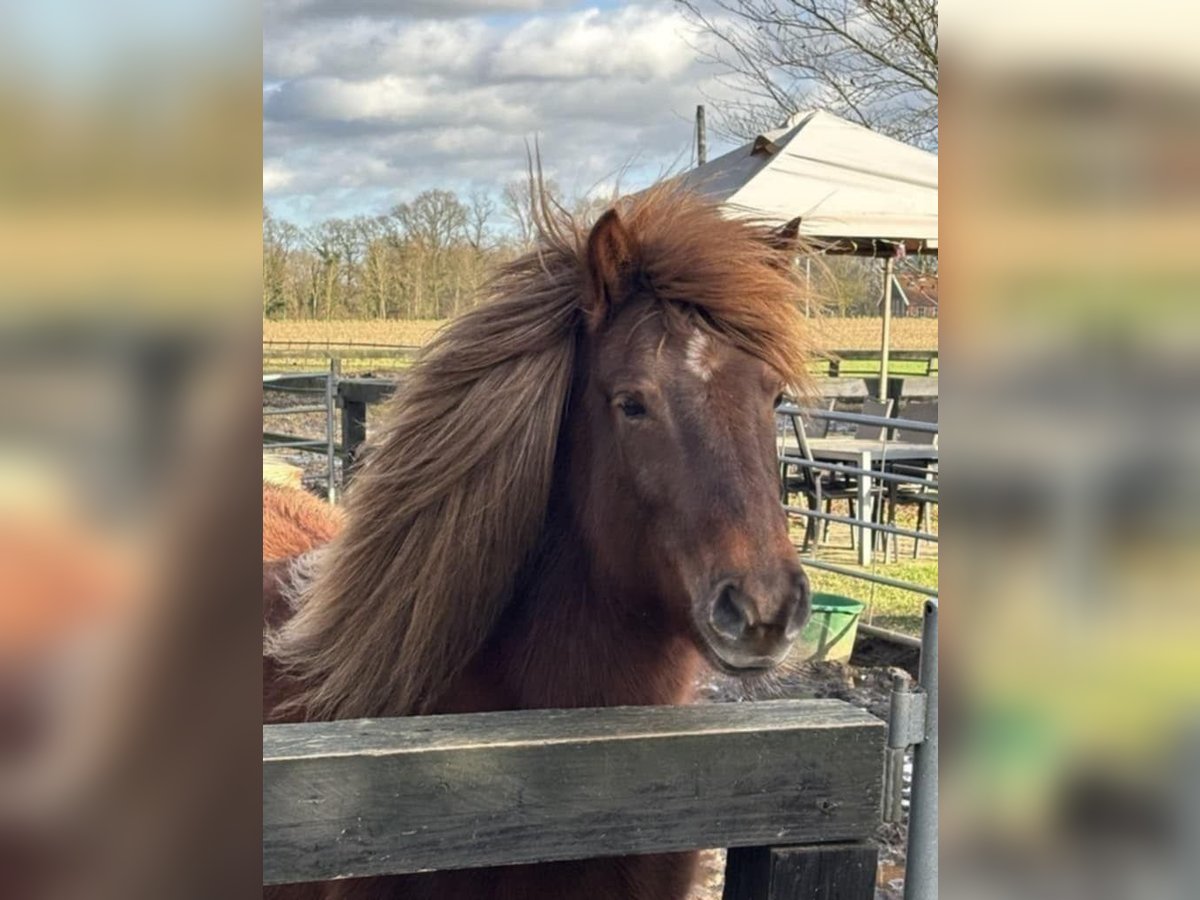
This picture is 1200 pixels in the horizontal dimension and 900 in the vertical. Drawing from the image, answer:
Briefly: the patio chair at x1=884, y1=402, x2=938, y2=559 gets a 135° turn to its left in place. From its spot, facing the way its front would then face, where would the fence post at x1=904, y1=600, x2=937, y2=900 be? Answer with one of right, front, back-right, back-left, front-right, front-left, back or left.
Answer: right

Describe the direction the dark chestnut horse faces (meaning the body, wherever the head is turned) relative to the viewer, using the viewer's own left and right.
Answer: facing the viewer and to the right of the viewer

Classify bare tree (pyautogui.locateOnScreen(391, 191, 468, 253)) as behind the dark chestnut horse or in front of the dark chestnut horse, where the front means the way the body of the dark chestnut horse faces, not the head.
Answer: behind

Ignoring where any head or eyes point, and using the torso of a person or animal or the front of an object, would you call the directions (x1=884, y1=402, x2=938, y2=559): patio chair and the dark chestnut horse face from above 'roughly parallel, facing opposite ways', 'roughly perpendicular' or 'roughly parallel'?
roughly perpendicular

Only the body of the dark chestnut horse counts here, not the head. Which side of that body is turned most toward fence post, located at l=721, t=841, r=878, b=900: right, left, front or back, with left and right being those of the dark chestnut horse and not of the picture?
front

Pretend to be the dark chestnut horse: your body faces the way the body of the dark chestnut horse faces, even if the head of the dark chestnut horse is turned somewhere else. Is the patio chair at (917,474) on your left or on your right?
on your left

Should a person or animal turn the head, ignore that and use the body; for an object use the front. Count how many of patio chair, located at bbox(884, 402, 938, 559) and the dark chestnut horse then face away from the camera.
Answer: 0

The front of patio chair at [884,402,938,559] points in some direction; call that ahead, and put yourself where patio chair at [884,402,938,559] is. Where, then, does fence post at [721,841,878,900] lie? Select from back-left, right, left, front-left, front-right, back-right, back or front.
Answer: front-left

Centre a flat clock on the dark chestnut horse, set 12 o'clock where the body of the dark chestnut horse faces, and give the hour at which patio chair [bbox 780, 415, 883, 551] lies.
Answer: The patio chair is roughly at 8 o'clock from the dark chestnut horse.

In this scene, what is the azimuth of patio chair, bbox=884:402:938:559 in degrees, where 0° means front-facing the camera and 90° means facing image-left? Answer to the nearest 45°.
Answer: approximately 45°

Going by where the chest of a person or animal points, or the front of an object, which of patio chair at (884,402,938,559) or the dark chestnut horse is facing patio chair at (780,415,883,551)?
patio chair at (884,402,938,559)
